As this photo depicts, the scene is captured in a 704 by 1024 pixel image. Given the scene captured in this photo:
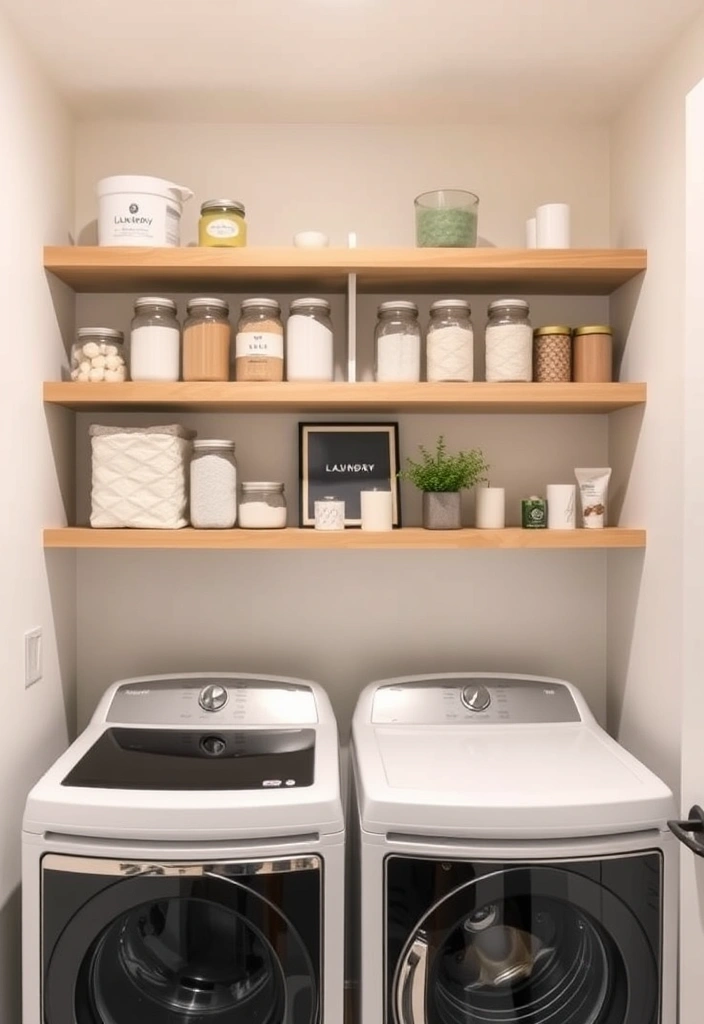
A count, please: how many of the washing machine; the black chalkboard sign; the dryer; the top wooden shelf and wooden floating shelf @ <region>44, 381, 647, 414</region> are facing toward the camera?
5

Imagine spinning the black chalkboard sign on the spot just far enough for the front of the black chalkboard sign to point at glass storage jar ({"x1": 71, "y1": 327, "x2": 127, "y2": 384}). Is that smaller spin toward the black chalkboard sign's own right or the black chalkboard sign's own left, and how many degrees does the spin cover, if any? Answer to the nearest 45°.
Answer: approximately 90° to the black chalkboard sign's own right

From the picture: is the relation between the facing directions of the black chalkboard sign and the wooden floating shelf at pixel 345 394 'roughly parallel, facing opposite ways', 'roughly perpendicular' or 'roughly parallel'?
roughly parallel

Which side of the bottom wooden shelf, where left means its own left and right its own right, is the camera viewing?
front

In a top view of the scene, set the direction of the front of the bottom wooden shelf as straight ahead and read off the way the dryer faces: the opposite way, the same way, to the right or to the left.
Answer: the same way

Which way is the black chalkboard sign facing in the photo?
toward the camera

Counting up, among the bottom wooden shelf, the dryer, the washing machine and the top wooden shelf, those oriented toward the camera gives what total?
4
